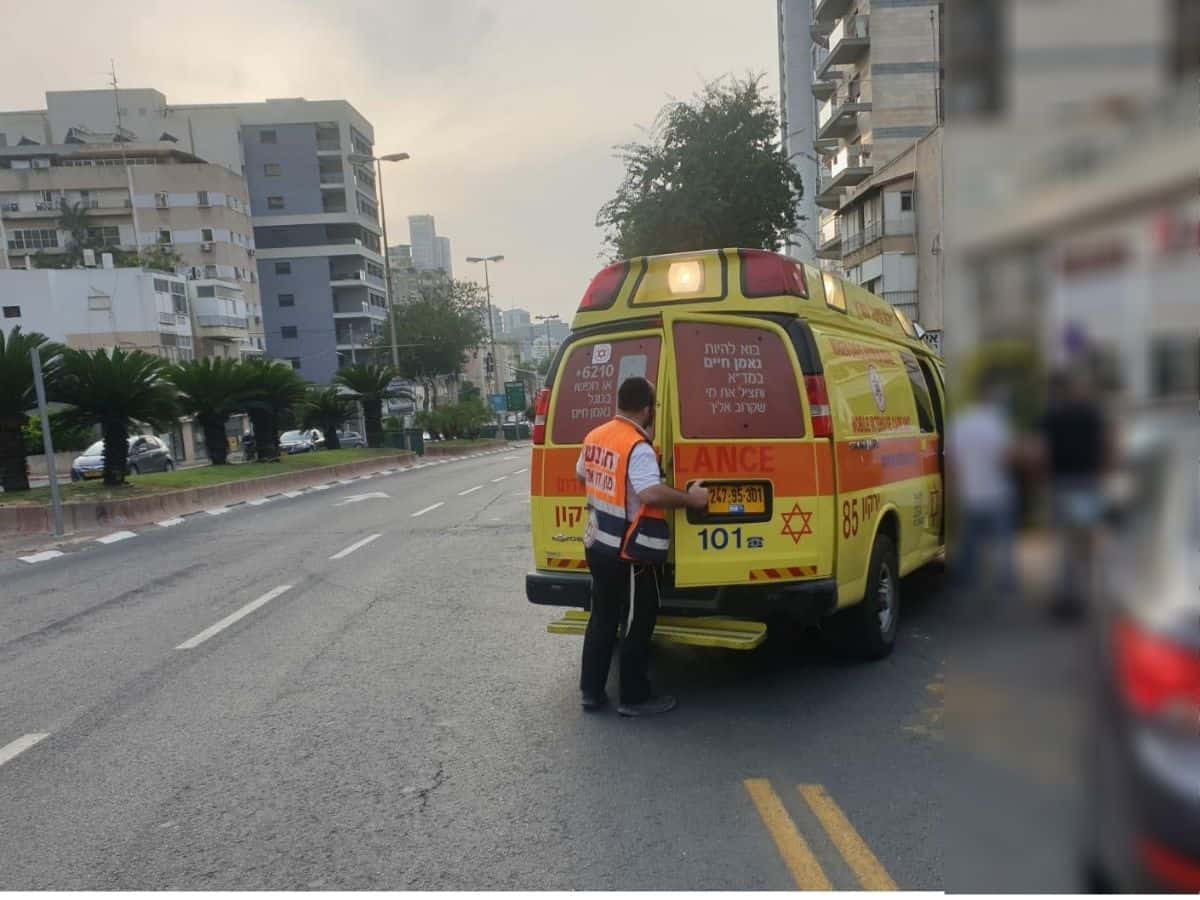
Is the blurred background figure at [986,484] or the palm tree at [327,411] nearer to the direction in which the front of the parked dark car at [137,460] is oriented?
the blurred background figure

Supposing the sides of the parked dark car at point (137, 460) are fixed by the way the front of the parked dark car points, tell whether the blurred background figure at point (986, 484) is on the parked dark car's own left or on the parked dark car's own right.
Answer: on the parked dark car's own left

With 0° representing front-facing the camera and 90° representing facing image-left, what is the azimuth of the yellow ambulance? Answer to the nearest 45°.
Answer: approximately 225°

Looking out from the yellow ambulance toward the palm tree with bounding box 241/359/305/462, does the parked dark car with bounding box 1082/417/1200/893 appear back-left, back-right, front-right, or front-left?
back-left

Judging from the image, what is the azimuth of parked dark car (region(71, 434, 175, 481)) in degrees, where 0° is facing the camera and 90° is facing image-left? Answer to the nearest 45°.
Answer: approximately 45°

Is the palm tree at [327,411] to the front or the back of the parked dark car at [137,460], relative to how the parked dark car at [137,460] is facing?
to the back

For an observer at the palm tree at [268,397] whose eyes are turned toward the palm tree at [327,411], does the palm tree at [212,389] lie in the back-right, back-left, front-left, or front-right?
back-left

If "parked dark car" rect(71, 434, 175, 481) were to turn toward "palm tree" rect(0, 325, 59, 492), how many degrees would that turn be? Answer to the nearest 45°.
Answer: approximately 45° to its left

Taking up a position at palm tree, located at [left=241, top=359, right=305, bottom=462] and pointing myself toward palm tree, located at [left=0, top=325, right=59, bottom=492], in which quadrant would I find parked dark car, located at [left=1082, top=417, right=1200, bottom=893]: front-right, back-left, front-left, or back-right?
front-left
